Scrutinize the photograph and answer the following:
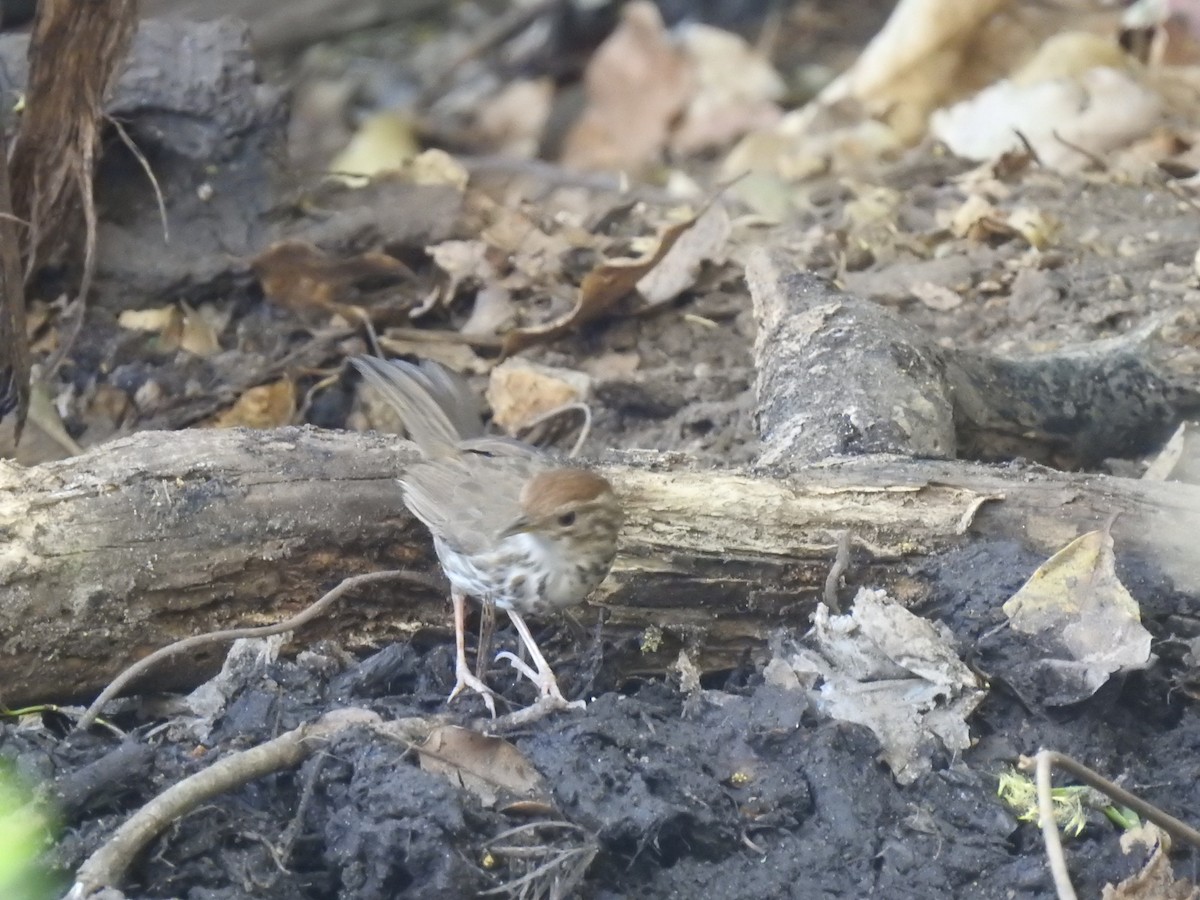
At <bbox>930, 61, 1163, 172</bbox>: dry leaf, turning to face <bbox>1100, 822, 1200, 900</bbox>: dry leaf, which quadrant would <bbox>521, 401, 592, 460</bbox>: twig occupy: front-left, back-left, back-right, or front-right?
front-right

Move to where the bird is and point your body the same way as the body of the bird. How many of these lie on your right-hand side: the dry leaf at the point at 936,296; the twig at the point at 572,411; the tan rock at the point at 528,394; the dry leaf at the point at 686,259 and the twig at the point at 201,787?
1

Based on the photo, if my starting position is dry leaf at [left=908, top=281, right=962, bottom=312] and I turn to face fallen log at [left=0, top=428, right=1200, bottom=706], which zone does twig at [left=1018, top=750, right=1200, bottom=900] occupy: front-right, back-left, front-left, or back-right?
front-left

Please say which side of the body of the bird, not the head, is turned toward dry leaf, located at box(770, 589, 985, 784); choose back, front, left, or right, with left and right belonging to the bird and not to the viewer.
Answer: front

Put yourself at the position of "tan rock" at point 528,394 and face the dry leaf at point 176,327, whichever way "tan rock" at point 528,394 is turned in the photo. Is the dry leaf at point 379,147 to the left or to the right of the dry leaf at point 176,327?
right

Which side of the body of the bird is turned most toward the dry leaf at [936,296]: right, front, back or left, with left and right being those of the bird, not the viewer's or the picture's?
left

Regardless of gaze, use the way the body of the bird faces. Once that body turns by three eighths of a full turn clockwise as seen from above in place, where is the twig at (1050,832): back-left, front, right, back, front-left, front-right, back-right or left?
back-left

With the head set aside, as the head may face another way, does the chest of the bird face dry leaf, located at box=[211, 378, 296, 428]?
no

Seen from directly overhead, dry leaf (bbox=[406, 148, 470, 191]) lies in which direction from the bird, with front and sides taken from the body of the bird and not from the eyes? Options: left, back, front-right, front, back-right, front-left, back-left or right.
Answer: back-left

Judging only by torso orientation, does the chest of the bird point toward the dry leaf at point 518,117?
no

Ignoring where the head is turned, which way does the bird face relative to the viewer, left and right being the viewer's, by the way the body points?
facing the viewer and to the right of the viewer

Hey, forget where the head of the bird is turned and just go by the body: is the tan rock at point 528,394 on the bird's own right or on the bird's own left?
on the bird's own left

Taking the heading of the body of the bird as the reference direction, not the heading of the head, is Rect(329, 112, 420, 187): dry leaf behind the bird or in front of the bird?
behind

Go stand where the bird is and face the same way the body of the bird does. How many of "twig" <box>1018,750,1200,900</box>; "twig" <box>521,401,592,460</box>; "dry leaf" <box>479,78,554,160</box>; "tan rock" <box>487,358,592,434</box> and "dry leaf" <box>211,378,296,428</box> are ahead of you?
1

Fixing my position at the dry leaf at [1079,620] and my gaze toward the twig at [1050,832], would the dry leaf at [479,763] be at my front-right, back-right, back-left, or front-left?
front-right

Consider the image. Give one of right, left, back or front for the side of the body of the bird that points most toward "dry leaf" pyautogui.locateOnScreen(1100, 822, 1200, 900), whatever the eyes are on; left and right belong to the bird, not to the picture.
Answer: front

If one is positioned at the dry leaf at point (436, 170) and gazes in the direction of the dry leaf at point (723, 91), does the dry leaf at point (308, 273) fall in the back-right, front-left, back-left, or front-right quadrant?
back-right

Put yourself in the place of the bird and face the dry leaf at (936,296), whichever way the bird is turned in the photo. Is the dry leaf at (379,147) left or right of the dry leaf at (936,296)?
left

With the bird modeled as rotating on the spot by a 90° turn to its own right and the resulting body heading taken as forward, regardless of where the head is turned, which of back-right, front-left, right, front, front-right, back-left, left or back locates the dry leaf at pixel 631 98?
back-right
